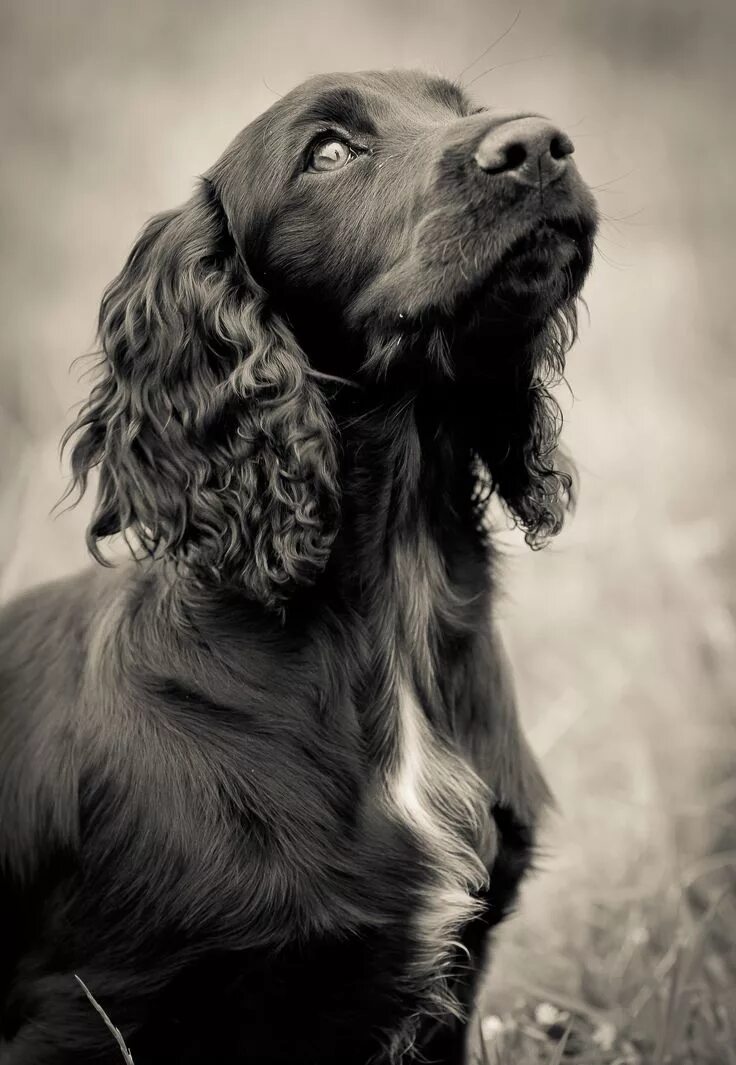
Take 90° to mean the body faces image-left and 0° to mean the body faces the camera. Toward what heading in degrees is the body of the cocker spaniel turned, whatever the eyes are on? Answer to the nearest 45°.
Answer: approximately 315°
